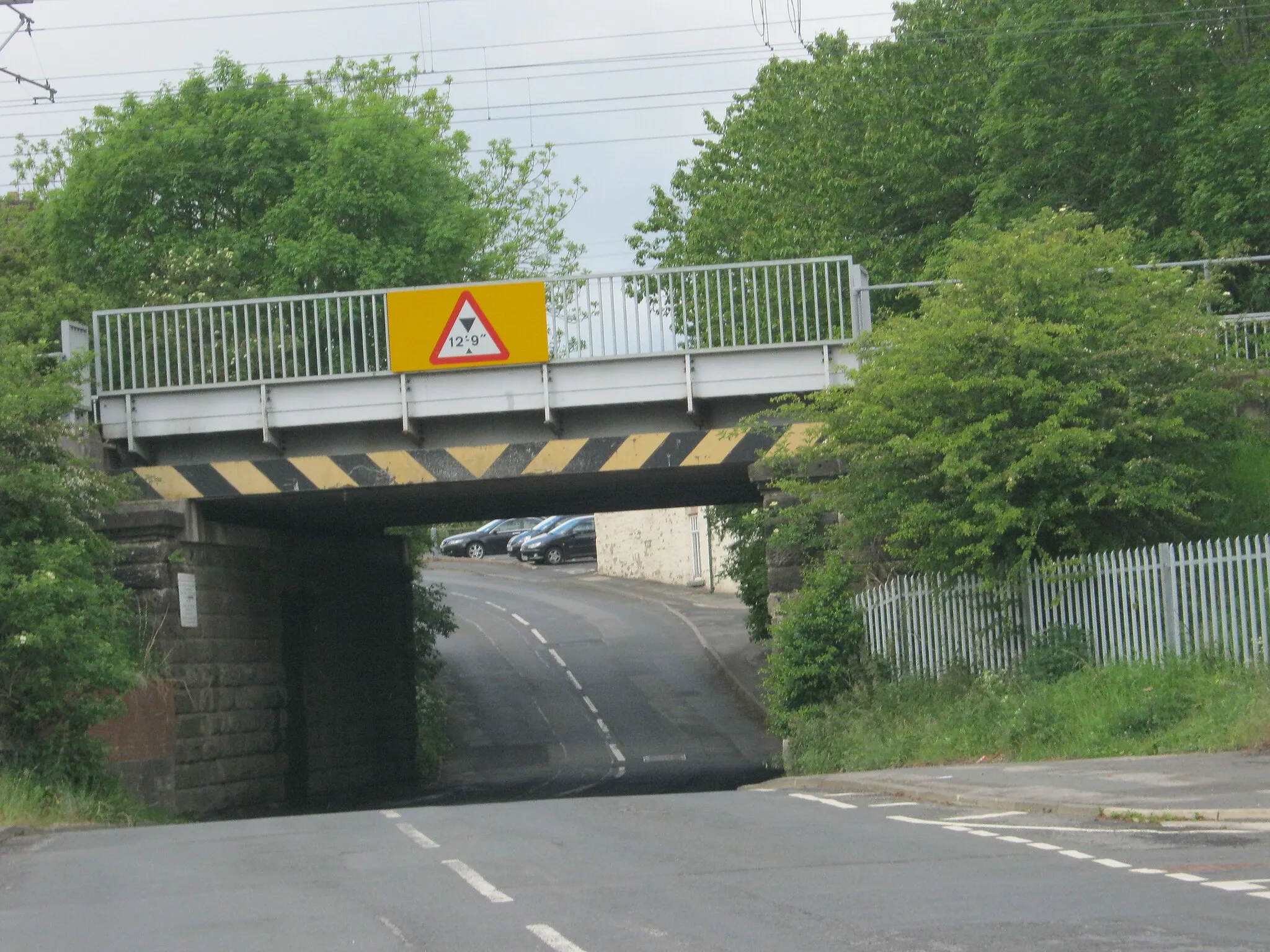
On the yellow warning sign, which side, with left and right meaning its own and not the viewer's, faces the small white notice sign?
right

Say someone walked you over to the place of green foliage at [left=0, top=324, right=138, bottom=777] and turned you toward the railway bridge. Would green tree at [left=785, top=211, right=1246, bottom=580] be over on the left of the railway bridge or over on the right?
right

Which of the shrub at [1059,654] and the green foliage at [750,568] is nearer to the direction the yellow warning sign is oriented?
the shrub

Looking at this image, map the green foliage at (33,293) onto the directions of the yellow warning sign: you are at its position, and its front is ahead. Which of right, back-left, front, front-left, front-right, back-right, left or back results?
back-right

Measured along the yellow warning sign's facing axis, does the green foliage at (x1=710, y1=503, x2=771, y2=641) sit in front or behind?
behind

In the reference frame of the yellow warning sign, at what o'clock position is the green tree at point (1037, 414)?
The green tree is roughly at 10 o'clock from the yellow warning sign.

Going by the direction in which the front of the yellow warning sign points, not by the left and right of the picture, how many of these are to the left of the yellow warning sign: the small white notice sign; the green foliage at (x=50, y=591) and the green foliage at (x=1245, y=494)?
1

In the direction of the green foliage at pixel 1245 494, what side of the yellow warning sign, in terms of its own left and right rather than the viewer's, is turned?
left

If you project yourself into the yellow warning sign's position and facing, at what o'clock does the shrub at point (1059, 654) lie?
The shrub is roughly at 10 o'clock from the yellow warning sign.

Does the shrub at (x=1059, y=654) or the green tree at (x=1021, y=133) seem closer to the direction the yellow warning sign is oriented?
the shrub

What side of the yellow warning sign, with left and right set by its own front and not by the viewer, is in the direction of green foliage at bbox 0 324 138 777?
right

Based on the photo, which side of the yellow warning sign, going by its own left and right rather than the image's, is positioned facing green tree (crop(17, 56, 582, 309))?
back

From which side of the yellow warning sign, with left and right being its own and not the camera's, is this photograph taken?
front

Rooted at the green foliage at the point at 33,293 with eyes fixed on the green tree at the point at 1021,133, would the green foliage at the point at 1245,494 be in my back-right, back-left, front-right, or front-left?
front-right

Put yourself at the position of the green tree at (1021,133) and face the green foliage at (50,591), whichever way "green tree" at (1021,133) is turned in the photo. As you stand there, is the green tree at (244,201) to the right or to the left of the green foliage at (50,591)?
right

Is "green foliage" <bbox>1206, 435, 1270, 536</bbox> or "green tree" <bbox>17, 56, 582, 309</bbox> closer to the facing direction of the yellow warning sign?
the green foliage
